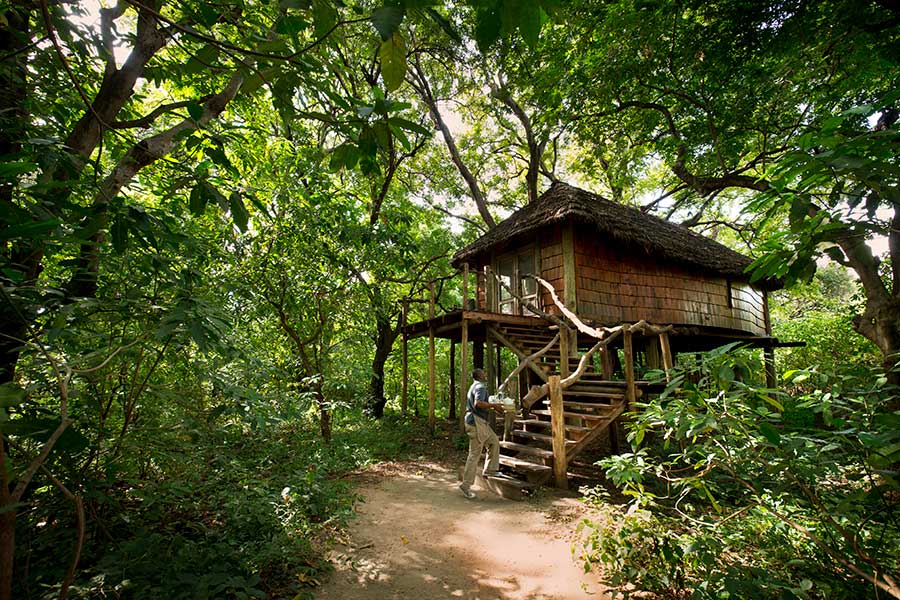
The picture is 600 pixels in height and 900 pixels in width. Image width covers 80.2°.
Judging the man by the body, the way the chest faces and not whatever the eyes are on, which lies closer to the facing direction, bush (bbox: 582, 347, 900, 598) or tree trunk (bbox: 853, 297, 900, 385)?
the tree trunk

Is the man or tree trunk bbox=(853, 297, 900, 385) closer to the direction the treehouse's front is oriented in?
the man

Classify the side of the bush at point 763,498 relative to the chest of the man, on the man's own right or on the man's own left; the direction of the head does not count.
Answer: on the man's own right

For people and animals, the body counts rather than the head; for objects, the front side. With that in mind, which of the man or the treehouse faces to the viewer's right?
the man

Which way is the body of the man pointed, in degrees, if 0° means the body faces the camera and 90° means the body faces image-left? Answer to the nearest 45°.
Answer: approximately 270°

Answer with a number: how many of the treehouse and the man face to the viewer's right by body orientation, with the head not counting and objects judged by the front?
1

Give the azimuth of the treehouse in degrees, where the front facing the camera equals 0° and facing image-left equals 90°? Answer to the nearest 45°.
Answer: approximately 45°

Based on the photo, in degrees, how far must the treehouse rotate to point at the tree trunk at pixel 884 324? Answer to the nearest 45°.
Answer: approximately 135° to its left

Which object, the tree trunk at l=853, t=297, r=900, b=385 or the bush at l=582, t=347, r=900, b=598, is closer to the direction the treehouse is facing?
the bush
